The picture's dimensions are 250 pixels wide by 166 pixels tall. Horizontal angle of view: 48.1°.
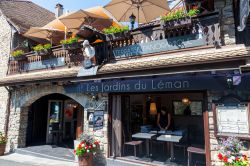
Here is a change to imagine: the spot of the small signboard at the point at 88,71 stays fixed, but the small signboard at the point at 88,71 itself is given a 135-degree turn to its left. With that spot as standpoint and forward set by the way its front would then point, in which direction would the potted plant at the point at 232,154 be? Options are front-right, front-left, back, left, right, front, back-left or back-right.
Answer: right

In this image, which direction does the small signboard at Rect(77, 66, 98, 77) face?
toward the camera

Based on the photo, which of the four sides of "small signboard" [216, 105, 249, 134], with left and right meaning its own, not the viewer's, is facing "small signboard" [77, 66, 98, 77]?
right

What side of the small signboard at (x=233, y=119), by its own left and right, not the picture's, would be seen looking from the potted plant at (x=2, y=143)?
right

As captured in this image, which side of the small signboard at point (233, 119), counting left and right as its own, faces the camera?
front

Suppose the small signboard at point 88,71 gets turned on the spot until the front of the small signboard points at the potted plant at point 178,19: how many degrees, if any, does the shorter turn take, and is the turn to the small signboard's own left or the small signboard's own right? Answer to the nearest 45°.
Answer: approximately 45° to the small signboard's own left

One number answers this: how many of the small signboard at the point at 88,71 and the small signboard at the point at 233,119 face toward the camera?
2
